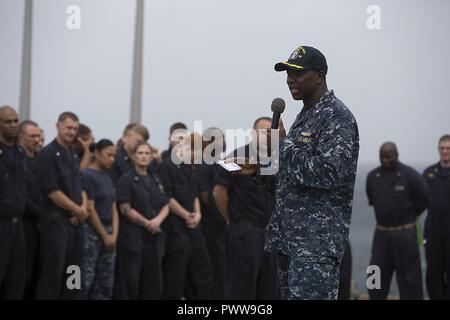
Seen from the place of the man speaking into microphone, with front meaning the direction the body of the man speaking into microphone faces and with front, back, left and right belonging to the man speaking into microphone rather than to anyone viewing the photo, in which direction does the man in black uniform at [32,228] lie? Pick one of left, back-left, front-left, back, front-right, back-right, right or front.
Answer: right

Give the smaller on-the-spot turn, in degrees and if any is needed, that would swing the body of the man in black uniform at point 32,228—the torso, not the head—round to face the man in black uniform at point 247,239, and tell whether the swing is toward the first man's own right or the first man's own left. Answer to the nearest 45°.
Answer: approximately 45° to the first man's own left

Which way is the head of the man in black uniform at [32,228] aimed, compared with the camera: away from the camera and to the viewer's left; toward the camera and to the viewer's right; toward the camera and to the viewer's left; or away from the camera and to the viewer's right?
toward the camera and to the viewer's right

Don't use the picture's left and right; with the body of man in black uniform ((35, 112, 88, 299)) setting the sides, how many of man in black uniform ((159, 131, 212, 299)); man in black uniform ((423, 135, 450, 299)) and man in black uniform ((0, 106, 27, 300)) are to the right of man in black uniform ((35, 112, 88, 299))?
1

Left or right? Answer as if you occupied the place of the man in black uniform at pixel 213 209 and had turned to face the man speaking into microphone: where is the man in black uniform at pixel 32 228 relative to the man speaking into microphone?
right

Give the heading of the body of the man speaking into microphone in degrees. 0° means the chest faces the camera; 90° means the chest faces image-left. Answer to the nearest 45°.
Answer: approximately 45°

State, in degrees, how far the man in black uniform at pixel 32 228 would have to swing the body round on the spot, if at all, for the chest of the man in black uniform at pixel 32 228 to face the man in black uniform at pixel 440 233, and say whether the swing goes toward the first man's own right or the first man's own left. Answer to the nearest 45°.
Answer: approximately 45° to the first man's own left

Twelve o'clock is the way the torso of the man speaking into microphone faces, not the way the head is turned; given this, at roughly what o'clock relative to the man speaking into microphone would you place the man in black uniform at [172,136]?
The man in black uniform is roughly at 4 o'clock from the man speaking into microphone.

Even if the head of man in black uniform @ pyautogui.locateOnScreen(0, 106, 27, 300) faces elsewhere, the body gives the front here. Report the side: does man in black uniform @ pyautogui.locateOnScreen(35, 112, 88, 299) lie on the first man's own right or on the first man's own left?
on the first man's own left
